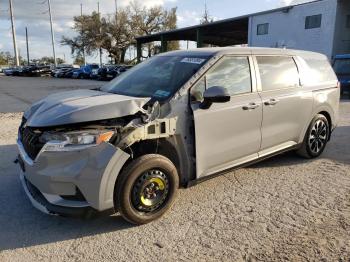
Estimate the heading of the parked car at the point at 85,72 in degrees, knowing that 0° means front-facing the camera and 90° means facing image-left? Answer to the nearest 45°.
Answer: approximately 45°

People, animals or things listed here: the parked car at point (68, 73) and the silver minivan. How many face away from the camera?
0

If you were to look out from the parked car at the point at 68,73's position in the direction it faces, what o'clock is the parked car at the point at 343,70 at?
the parked car at the point at 343,70 is roughly at 10 o'clock from the parked car at the point at 68,73.

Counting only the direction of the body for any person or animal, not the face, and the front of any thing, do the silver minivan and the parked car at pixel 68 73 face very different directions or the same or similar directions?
same or similar directions

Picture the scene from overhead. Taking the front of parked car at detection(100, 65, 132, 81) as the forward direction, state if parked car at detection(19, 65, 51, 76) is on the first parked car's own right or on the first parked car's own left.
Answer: on the first parked car's own right

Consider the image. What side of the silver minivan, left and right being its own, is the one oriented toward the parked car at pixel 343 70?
back

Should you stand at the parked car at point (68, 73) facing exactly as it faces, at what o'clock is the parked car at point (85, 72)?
the parked car at point (85, 72) is roughly at 10 o'clock from the parked car at point (68, 73).

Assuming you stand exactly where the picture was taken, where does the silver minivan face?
facing the viewer and to the left of the viewer

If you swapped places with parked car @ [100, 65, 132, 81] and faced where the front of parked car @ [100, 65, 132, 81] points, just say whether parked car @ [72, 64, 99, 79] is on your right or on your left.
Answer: on your right

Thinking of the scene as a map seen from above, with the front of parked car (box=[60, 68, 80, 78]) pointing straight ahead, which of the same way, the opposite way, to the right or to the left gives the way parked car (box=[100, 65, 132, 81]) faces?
the same way

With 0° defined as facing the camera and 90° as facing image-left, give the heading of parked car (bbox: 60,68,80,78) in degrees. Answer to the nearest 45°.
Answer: approximately 45°

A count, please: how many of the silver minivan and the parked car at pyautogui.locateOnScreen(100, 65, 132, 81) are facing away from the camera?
0

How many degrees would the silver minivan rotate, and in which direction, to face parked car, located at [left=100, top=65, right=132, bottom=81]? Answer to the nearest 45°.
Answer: approximately 135° to its right
